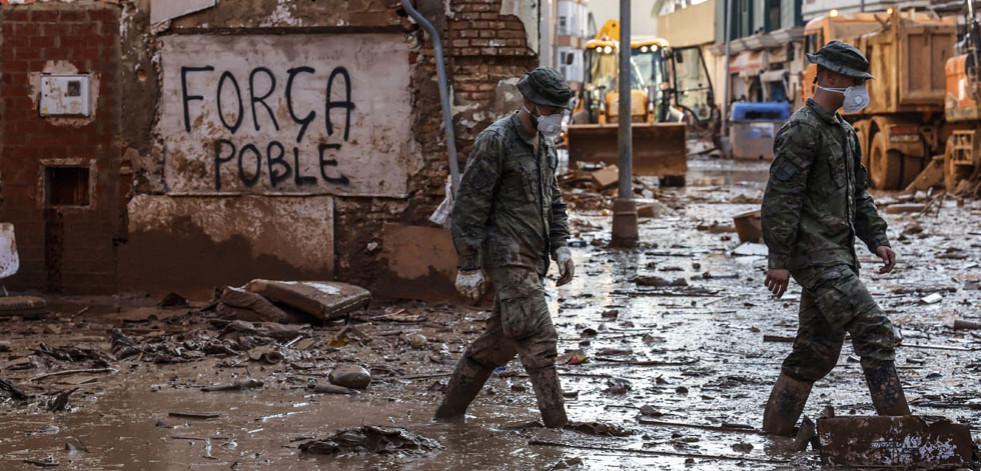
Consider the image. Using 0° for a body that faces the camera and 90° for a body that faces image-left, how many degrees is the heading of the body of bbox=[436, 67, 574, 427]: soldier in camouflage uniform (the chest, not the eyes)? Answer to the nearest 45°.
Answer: approximately 315°

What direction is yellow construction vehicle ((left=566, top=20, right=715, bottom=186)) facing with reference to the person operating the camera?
facing the viewer

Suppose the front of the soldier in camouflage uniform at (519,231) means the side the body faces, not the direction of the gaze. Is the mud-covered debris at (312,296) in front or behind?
behind

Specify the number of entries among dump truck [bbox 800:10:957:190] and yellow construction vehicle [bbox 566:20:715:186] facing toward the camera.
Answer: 1

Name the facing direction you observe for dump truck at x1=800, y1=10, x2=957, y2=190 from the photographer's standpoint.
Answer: facing away from the viewer and to the left of the viewer

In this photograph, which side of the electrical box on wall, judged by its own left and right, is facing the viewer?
front

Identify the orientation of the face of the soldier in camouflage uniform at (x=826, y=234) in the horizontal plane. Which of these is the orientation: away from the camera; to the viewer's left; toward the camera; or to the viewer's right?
to the viewer's right

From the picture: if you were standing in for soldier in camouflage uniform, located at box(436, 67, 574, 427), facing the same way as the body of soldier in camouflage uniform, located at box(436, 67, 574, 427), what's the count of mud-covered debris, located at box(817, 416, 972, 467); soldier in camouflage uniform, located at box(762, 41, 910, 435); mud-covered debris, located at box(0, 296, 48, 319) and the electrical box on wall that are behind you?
2

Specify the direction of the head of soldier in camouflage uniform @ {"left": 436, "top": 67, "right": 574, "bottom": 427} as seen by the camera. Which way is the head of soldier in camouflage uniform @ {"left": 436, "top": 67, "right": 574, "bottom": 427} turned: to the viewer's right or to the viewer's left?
to the viewer's right

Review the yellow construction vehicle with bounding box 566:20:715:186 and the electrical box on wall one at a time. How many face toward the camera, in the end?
2

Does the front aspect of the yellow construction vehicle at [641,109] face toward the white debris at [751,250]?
yes

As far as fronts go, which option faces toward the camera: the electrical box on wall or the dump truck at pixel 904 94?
the electrical box on wall

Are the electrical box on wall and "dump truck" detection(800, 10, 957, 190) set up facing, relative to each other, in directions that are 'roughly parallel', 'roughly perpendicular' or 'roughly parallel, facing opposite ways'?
roughly parallel, facing opposite ways
